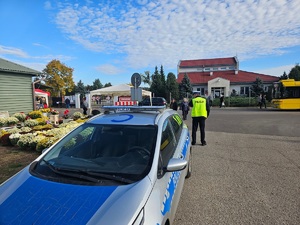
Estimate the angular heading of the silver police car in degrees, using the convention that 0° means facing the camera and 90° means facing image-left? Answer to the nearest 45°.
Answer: approximately 45°

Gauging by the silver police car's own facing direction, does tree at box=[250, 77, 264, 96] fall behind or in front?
behind

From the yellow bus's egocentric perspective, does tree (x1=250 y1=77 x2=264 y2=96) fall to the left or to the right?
on its right

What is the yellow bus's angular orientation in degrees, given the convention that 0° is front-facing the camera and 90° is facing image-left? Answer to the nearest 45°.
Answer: approximately 45°

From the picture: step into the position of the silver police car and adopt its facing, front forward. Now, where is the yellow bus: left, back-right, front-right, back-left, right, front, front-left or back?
back

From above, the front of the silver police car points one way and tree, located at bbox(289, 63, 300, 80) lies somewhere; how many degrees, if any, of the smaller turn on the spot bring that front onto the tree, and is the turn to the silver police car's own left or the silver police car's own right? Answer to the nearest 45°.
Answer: approximately 180°

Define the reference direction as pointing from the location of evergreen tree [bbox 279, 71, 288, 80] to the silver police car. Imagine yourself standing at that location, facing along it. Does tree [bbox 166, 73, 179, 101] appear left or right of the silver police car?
right

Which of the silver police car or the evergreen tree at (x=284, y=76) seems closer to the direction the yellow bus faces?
the silver police car

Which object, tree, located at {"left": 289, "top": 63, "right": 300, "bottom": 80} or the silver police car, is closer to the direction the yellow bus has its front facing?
the silver police car

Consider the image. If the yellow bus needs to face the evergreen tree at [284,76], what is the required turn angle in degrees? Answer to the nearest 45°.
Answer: approximately 135° to its right
